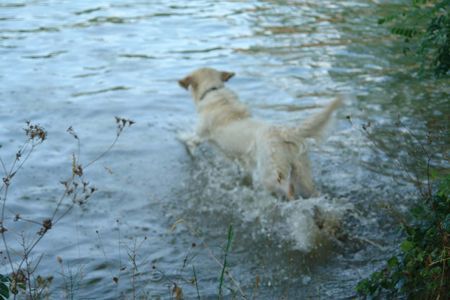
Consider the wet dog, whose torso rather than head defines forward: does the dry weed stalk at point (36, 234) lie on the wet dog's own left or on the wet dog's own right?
on the wet dog's own left

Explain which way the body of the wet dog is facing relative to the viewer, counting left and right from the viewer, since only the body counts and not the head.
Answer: facing away from the viewer and to the left of the viewer

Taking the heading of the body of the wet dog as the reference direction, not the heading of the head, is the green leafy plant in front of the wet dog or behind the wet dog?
behind

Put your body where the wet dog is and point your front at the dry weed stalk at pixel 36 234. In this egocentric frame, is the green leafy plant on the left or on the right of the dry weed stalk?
left
